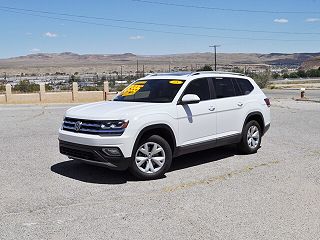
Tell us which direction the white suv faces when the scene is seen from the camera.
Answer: facing the viewer and to the left of the viewer
